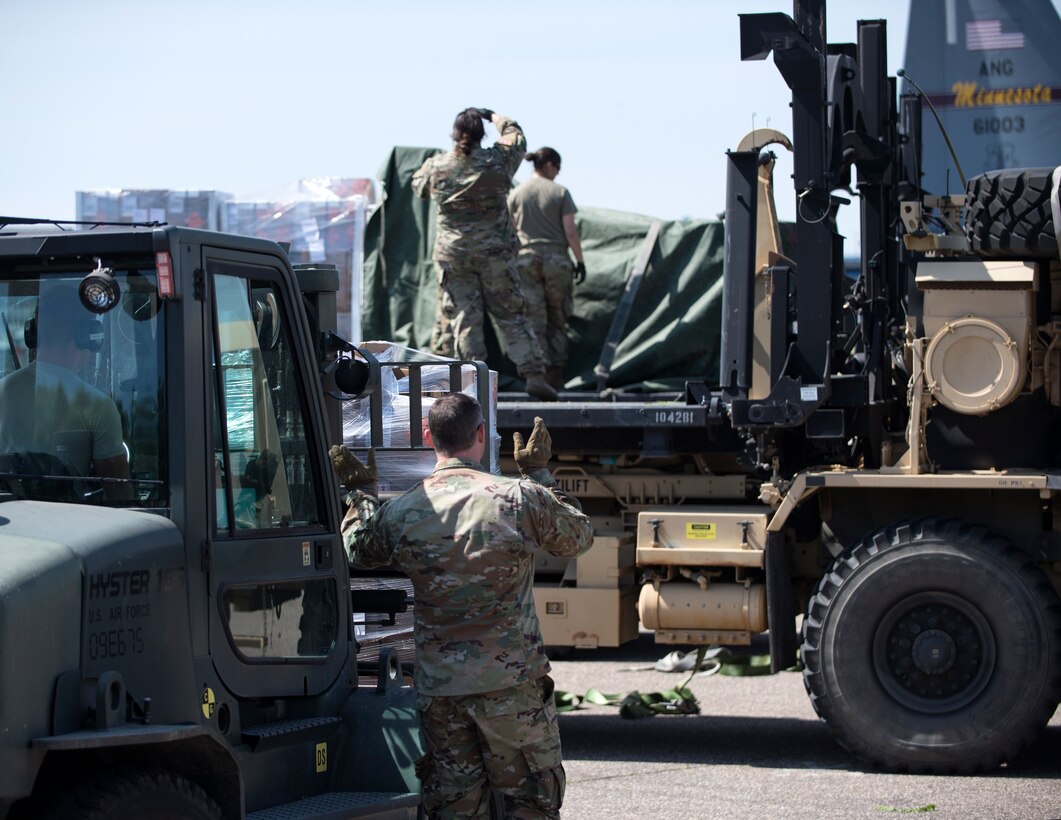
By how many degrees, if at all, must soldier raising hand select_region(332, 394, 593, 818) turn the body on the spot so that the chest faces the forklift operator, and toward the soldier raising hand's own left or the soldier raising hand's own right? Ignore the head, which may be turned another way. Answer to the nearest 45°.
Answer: approximately 90° to the soldier raising hand's own left

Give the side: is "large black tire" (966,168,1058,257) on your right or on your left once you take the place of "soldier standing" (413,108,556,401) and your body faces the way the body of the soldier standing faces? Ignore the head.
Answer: on your right

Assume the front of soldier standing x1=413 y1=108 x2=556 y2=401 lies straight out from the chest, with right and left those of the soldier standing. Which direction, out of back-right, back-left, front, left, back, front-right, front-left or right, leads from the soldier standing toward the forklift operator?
back

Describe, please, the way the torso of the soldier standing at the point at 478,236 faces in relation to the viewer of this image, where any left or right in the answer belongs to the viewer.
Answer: facing away from the viewer

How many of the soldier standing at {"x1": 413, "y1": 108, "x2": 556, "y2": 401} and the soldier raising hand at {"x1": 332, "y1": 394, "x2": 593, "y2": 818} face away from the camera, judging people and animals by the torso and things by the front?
2

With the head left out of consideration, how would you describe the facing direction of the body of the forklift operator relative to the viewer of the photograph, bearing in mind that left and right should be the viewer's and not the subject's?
facing away from the viewer and to the right of the viewer

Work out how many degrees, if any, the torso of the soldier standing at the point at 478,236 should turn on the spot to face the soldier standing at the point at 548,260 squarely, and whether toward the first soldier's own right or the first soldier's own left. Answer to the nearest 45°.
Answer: approximately 45° to the first soldier's own right

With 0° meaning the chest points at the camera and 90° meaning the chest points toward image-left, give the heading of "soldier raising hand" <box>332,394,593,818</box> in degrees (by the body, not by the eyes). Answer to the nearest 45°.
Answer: approximately 180°

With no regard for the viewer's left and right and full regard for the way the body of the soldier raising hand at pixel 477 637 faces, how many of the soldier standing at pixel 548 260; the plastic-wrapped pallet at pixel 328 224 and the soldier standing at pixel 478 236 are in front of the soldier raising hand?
3

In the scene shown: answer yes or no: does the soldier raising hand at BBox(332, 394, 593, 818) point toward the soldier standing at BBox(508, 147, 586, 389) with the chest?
yes
